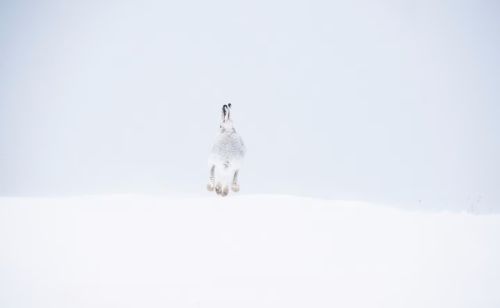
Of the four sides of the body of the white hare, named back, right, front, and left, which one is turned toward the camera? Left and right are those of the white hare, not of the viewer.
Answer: back
